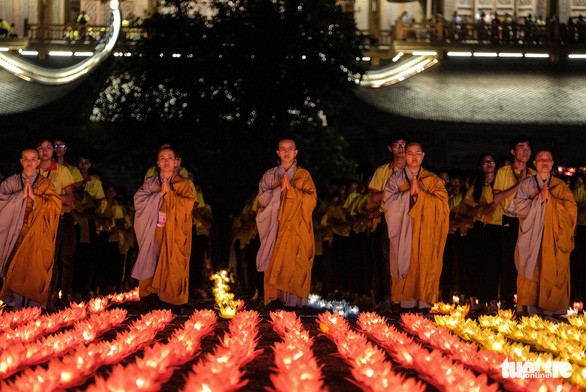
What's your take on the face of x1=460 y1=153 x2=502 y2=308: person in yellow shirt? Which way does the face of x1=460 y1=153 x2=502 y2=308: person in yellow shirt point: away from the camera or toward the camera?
toward the camera

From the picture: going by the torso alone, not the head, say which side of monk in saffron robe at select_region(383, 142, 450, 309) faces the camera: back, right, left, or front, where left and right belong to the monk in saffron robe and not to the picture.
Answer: front

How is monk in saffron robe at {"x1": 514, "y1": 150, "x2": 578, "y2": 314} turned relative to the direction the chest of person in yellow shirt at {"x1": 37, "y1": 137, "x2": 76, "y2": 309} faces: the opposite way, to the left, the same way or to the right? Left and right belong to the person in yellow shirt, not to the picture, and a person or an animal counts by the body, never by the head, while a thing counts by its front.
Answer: the same way

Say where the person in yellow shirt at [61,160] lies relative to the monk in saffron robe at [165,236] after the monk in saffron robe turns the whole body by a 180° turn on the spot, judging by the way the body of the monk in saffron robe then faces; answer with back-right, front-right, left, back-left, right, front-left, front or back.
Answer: front-left

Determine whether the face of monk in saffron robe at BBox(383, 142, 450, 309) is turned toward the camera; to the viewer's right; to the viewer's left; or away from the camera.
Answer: toward the camera

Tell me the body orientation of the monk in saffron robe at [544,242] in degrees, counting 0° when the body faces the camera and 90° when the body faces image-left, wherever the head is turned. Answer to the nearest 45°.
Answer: approximately 0°

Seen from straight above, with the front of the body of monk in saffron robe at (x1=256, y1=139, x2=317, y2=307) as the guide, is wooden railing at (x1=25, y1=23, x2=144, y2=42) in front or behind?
behind

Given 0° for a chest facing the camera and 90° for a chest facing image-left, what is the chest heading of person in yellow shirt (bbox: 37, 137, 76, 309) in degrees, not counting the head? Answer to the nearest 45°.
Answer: approximately 45°

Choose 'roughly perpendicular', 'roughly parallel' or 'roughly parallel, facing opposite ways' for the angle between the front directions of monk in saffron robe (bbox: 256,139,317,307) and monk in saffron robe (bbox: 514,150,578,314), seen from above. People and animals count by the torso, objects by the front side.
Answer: roughly parallel

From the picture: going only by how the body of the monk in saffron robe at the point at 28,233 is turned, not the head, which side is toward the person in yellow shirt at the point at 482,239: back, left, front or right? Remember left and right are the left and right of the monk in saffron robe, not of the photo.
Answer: left

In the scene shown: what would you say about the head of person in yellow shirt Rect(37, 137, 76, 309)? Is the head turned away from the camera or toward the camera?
toward the camera

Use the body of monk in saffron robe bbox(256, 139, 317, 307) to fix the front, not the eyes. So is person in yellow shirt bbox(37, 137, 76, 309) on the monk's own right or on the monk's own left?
on the monk's own right

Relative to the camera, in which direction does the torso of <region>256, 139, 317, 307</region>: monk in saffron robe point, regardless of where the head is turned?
toward the camera

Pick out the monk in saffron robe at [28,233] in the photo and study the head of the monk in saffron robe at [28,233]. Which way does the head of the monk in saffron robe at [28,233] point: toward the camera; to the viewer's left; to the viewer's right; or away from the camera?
toward the camera

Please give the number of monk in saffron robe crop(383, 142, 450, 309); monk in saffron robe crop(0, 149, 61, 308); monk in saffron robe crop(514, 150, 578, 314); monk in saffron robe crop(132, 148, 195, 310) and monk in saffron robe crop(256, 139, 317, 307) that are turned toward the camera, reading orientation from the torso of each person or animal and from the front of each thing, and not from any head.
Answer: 5

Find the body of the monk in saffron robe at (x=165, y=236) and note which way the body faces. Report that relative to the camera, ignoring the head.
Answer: toward the camera

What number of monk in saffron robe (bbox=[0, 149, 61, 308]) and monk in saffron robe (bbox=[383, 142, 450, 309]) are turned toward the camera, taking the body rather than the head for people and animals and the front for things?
2
